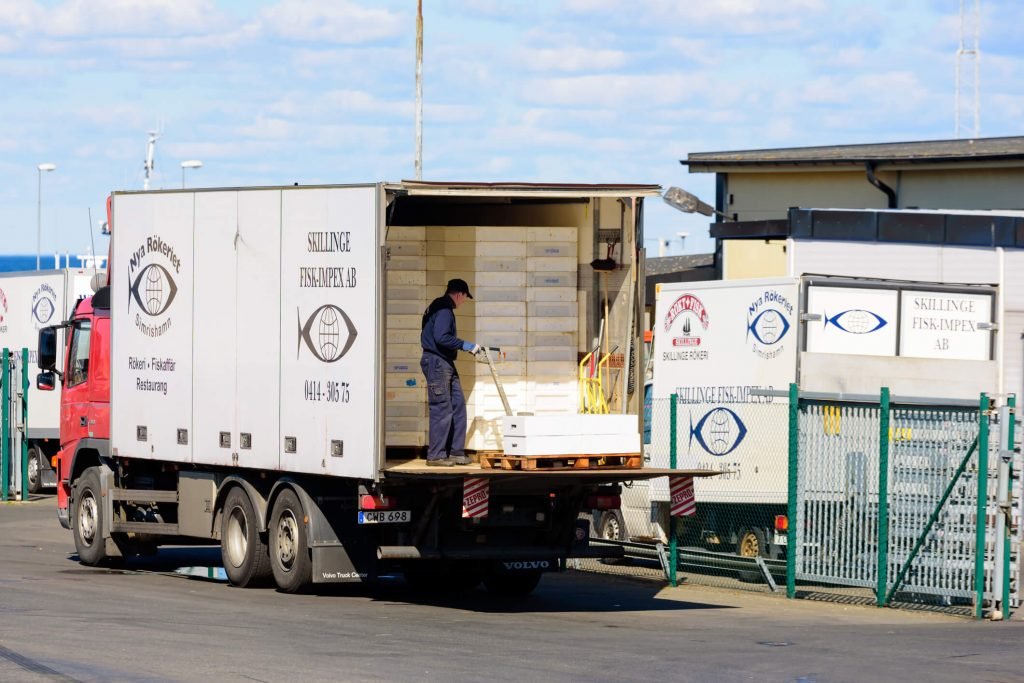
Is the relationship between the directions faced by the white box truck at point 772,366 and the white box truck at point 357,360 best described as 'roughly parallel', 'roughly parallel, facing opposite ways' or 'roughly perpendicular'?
roughly parallel

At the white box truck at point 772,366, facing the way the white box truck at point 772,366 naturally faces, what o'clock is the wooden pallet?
The wooden pallet is roughly at 8 o'clock from the white box truck.

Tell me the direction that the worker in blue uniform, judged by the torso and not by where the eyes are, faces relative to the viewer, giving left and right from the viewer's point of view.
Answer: facing to the right of the viewer

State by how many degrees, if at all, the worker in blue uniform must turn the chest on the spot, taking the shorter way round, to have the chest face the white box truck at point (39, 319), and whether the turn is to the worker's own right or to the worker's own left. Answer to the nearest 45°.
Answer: approximately 135° to the worker's own left

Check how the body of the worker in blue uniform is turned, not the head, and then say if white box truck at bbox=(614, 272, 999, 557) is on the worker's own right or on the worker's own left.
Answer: on the worker's own left

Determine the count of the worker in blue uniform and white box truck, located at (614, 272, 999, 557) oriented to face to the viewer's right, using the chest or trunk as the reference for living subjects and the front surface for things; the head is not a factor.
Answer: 1

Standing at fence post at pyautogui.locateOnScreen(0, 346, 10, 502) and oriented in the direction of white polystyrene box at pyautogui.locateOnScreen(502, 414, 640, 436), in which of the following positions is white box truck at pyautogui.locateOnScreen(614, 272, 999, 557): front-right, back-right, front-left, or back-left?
front-left

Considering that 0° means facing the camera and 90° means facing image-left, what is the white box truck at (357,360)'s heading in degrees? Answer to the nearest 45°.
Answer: approximately 135°

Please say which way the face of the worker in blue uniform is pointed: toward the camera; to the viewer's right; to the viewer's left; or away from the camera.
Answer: to the viewer's right

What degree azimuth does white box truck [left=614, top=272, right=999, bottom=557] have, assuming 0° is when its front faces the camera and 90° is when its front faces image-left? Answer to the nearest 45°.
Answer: approximately 135°

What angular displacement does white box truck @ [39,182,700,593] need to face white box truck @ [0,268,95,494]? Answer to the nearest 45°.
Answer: approximately 45° to its right

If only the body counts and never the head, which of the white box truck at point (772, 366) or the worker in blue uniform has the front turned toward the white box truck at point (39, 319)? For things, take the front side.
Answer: the white box truck at point (772, 366)

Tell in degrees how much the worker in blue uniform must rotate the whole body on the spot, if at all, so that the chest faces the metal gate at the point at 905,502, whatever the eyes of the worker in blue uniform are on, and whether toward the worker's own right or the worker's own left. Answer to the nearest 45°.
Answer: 0° — they already face it
